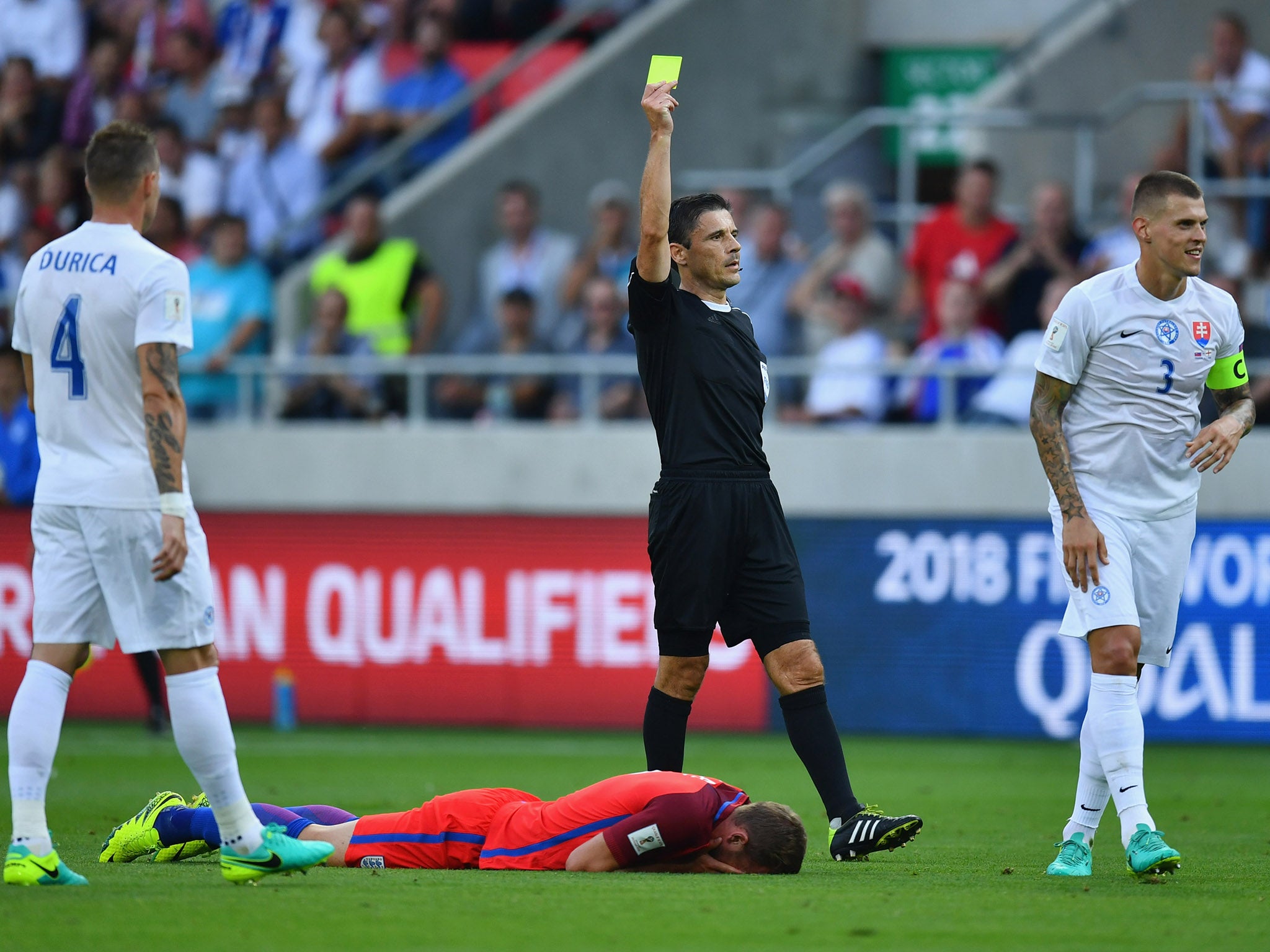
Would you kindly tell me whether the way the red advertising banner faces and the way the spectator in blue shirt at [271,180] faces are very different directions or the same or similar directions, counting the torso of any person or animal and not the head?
same or similar directions

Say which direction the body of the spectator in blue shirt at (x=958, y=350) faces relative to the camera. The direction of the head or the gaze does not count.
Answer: toward the camera

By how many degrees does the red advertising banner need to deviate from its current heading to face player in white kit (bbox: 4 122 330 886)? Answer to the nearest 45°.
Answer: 0° — it already faces them

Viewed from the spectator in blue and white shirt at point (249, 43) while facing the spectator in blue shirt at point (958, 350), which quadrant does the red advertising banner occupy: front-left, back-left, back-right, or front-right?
front-right

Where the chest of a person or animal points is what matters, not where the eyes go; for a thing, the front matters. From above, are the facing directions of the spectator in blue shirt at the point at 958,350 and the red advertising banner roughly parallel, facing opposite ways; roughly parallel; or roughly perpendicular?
roughly parallel

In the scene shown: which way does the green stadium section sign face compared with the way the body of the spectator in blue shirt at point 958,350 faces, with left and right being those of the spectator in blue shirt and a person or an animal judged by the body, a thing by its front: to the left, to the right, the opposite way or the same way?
the same way

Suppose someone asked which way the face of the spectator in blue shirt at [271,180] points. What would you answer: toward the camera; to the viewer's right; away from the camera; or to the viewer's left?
toward the camera

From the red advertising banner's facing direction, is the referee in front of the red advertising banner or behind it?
in front

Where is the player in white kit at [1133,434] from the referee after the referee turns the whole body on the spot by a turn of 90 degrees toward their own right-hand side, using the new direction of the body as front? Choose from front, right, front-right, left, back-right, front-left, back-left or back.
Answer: back-left

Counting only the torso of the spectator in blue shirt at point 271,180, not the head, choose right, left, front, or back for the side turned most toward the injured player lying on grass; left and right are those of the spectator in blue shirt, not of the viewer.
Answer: front

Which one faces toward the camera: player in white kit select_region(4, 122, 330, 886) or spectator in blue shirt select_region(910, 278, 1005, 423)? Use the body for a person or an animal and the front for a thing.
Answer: the spectator in blue shirt

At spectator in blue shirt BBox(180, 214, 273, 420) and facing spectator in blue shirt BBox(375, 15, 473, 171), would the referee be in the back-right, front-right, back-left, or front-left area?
back-right

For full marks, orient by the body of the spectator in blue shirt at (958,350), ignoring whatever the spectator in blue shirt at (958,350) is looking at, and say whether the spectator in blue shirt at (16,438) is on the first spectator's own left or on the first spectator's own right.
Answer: on the first spectator's own right

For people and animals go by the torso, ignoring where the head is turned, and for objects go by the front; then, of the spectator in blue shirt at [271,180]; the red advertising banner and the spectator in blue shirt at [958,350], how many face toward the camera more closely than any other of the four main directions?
3

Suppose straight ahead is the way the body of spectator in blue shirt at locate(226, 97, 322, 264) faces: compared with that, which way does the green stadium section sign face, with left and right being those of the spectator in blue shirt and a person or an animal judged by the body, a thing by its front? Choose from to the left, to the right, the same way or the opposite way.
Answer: the same way

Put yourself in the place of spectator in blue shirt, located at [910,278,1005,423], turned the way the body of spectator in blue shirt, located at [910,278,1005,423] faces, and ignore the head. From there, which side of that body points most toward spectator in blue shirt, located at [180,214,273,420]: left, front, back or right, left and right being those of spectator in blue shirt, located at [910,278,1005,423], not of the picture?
right

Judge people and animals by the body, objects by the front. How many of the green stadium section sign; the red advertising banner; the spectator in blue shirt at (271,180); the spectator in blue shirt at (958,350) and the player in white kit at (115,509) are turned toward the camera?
4
